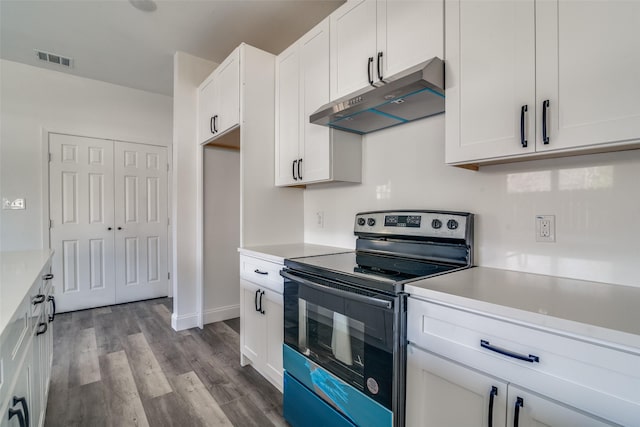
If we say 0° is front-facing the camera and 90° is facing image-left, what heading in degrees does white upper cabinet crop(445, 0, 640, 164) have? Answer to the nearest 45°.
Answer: approximately 45°

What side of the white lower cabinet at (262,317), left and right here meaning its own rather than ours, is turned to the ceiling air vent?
right

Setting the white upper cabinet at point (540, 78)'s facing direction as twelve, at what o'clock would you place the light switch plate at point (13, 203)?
The light switch plate is roughly at 1 o'clock from the white upper cabinet.

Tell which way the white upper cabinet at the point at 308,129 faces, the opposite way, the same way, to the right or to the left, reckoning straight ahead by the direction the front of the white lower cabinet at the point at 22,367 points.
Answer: the opposite way

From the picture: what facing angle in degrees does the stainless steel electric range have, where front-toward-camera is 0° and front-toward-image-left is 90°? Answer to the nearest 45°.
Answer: approximately 45°

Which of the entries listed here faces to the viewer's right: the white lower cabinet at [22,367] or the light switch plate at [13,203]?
the white lower cabinet

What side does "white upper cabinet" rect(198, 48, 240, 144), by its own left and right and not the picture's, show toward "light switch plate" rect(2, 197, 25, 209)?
right

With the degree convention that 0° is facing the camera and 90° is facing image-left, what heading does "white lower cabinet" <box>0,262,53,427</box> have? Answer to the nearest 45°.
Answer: approximately 270°

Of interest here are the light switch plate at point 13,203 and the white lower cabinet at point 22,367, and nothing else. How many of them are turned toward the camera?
1
